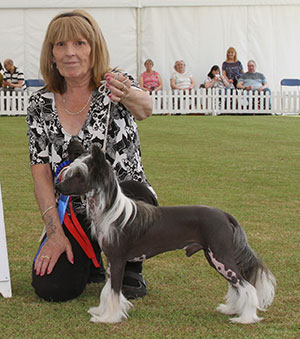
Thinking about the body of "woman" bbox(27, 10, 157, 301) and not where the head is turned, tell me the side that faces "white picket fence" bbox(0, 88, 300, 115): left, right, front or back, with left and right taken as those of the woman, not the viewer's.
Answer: back

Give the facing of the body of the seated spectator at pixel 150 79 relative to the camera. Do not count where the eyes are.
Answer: toward the camera

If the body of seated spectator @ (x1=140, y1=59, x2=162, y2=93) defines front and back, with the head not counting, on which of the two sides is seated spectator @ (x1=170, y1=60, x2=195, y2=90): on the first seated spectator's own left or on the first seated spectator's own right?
on the first seated spectator's own left

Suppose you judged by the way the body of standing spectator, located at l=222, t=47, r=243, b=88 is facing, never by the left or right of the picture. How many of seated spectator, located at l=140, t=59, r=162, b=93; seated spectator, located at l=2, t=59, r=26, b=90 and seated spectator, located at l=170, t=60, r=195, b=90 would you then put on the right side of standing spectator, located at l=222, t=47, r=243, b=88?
3

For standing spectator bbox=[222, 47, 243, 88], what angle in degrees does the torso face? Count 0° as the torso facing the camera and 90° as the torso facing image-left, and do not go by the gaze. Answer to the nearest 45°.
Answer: approximately 0°

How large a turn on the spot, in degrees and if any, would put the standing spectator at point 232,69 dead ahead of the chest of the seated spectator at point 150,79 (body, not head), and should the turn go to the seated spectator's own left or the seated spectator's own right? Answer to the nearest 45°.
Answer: approximately 90° to the seated spectator's own left

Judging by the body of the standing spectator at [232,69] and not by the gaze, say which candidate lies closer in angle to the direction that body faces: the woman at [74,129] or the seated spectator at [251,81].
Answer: the woman

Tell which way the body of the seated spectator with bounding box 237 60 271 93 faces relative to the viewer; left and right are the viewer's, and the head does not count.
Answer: facing the viewer

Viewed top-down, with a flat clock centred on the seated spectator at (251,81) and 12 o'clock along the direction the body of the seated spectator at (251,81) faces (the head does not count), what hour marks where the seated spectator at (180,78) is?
the seated spectator at (180,78) is roughly at 3 o'clock from the seated spectator at (251,81).

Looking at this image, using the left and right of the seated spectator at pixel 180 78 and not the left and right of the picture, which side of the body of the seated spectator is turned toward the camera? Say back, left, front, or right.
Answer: front

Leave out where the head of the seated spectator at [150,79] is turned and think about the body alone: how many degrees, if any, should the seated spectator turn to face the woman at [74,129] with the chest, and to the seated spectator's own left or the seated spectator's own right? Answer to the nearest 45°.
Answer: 0° — they already face them

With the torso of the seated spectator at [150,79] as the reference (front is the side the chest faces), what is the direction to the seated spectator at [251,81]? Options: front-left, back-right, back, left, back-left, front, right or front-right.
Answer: left

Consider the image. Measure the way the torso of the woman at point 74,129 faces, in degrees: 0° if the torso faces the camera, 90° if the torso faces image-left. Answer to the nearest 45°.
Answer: approximately 0°
